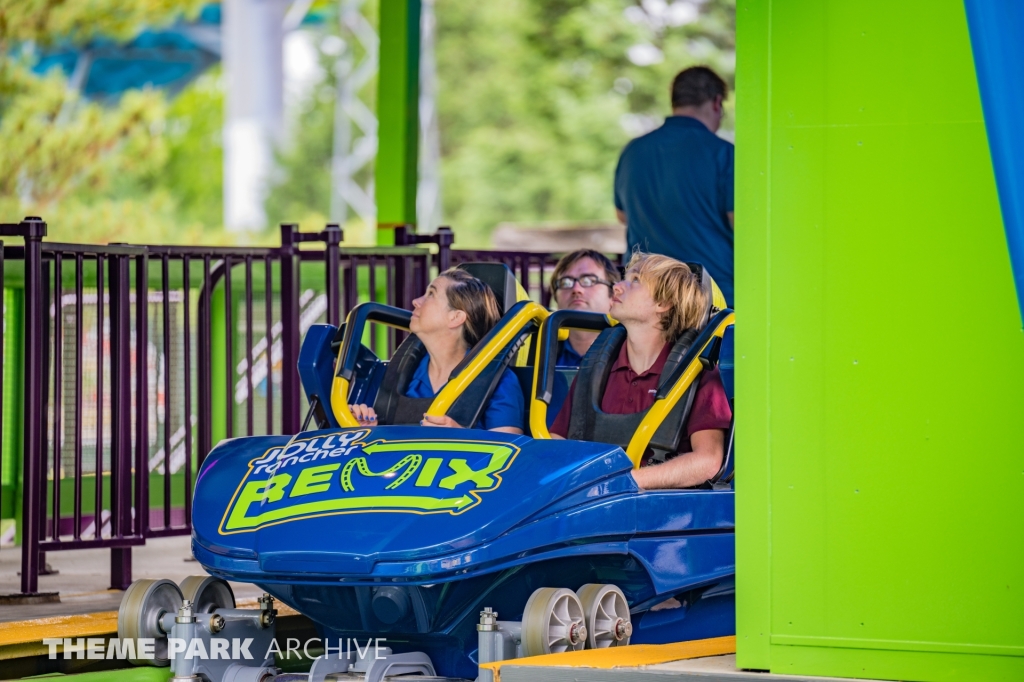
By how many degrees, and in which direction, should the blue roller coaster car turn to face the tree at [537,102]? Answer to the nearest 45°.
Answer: approximately 135° to its right

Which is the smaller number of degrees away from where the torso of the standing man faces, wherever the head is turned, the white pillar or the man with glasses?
the white pillar

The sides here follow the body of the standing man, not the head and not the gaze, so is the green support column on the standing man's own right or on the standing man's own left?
on the standing man's own left

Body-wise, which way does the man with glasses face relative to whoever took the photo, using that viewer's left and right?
facing the viewer and to the left of the viewer

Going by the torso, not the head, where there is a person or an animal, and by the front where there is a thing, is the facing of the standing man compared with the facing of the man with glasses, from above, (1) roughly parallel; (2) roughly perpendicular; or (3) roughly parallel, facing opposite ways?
roughly parallel, facing opposite ways

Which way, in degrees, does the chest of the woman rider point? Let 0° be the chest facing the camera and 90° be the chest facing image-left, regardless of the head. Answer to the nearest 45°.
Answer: approximately 45°

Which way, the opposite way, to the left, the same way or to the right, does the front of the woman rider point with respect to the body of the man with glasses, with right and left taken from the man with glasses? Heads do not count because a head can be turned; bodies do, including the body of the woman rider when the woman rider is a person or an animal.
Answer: the same way

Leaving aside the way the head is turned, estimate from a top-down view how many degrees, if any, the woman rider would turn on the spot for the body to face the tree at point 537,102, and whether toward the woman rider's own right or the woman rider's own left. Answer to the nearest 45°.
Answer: approximately 135° to the woman rider's own right

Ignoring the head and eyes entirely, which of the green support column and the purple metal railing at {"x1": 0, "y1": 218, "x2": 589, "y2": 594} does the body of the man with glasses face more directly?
the purple metal railing

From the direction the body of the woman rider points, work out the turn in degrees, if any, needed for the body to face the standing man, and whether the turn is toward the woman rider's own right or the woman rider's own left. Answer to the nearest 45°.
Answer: approximately 180°

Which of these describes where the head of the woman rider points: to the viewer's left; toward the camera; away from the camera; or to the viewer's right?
to the viewer's left

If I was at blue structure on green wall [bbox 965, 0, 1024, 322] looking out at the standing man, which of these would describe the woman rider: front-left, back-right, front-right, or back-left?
front-left

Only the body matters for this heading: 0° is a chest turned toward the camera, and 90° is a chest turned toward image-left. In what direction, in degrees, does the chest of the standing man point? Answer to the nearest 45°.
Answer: approximately 225°

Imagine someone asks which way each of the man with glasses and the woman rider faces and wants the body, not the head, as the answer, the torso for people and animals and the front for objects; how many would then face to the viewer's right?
0

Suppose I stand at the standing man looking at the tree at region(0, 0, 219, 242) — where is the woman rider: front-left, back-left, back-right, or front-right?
back-left

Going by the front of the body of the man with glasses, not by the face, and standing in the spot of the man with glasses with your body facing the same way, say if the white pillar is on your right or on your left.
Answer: on your right

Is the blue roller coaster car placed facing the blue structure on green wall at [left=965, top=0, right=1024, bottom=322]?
no

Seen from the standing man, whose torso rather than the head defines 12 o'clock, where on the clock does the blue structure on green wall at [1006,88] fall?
The blue structure on green wall is roughly at 4 o'clock from the standing man.

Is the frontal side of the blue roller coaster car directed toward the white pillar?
no
